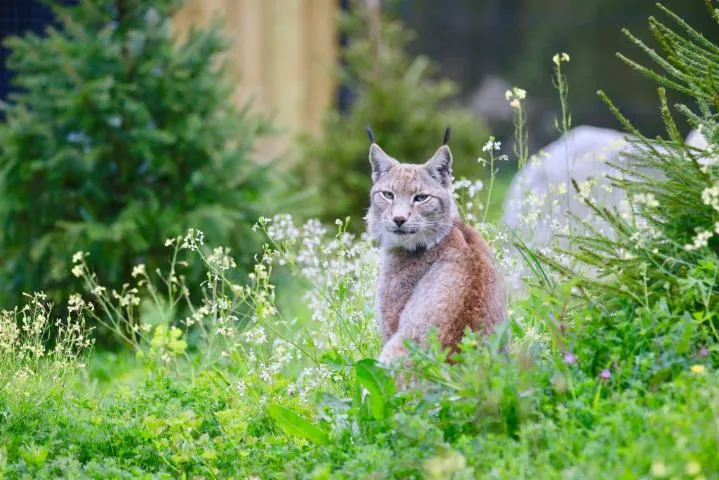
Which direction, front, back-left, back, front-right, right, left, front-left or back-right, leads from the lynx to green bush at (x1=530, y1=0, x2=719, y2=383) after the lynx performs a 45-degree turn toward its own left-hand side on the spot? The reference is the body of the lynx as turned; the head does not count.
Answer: left

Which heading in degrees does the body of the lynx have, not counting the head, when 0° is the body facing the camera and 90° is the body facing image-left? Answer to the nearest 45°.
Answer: approximately 45°

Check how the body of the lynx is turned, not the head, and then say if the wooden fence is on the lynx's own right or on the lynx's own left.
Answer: on the lynx's own right
